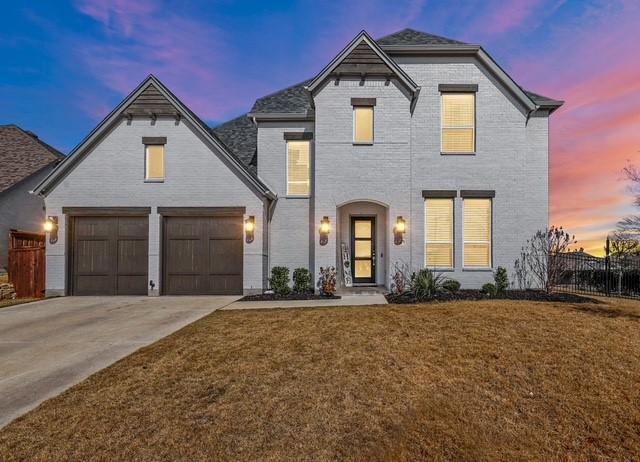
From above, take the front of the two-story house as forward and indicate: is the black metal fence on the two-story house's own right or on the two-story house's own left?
on the two-story house's own left

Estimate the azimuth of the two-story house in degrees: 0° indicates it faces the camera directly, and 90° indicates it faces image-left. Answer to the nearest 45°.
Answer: approximately 0°

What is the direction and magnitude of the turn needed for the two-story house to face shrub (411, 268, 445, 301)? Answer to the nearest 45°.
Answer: approximately 45° to its left
